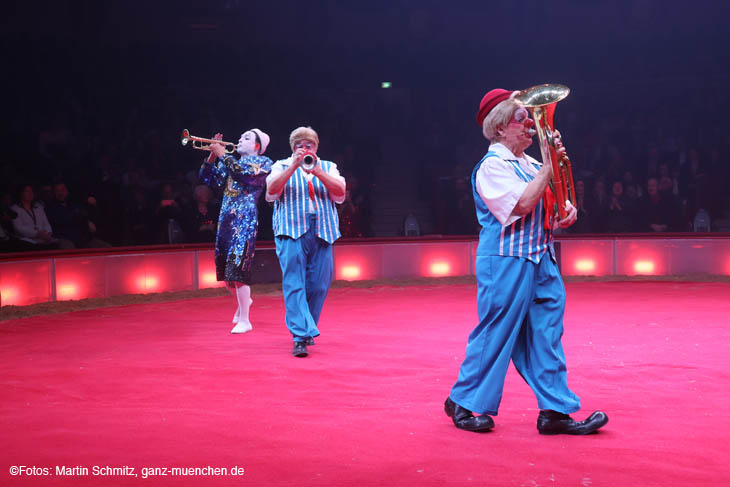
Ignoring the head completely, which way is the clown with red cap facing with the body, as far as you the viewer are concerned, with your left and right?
facing to the right of the viewer
